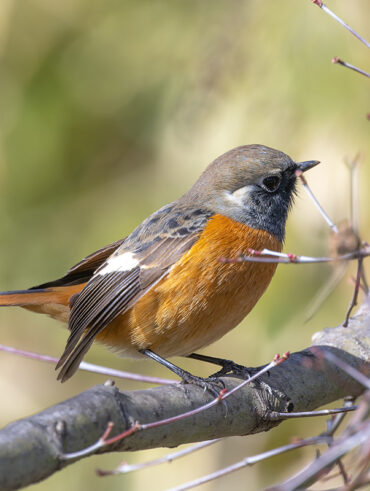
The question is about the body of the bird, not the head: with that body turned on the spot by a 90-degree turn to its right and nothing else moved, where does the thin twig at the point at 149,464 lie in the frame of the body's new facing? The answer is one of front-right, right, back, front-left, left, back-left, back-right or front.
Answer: front

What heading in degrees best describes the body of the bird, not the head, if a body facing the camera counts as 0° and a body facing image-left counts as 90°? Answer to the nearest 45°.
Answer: approximately 270°
